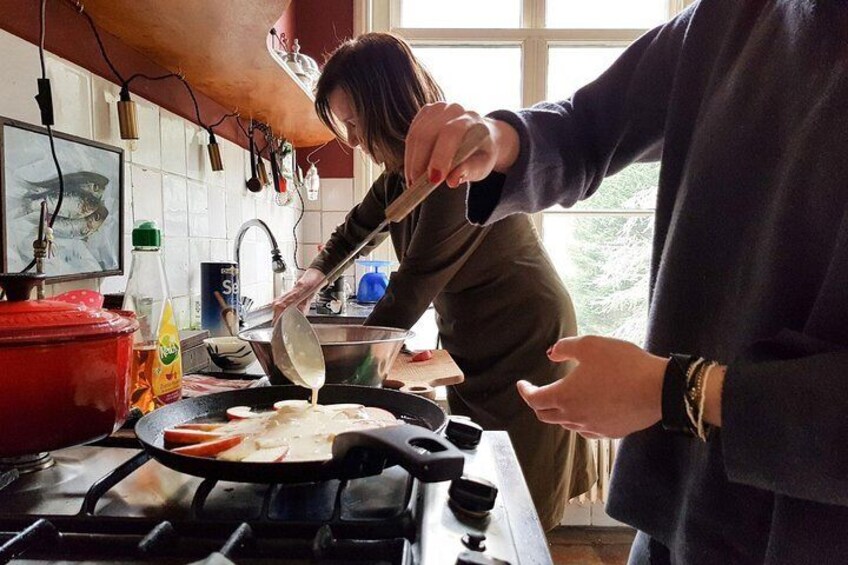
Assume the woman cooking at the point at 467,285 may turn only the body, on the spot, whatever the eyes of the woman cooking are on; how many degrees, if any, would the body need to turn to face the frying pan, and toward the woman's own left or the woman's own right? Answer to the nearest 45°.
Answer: approximately 90° to the woman's own left

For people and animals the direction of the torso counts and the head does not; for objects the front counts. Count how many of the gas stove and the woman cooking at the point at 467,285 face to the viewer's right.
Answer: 1

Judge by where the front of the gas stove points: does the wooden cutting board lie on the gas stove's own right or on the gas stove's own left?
on the gas stove's own left

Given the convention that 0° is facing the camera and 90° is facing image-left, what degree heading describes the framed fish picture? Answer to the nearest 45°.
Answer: approximately 315°

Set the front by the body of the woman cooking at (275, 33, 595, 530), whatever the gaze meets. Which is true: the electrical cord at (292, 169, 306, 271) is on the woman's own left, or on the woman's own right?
on the woman's own right

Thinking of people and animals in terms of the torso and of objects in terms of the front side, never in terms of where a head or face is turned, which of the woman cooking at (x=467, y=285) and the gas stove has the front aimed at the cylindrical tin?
the woman cooking

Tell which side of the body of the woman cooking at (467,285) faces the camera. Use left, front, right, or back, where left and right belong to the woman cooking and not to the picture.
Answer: left

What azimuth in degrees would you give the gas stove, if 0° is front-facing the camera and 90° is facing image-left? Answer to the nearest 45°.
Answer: approximately 270°

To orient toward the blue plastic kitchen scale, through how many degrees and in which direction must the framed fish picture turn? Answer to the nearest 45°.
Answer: approximately 90° to its left
